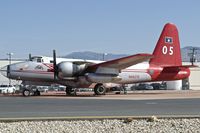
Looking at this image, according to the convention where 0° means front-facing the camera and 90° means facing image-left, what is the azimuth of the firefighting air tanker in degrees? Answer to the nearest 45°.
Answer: approximately 90°
